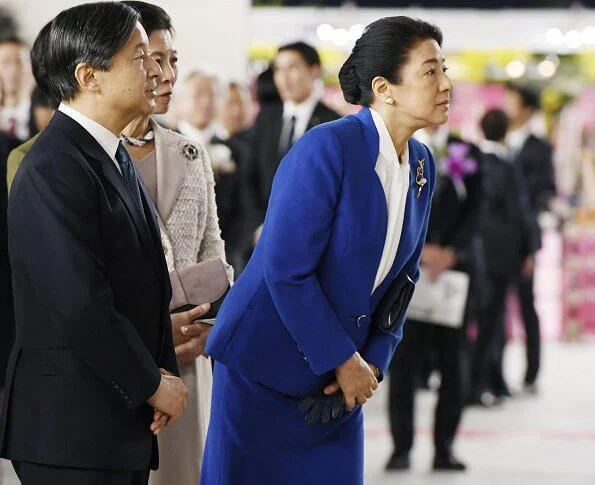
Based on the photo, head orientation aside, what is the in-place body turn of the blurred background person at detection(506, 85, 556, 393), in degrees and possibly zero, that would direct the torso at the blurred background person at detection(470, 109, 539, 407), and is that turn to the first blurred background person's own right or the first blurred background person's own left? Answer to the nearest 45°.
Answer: approximately 45° to the first blurred background person's own left

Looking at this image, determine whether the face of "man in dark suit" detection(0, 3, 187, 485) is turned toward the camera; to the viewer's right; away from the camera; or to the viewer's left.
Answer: to the viewer's right

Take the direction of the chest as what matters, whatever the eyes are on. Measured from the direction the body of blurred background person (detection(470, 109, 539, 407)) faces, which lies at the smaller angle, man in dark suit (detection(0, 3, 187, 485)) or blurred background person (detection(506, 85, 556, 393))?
the blurred background person

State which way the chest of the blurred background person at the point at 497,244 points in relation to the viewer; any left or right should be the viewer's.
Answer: facing away from the viewer and to the right of the viewer

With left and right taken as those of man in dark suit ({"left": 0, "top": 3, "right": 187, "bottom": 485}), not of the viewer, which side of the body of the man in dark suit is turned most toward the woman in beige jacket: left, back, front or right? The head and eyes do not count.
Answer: left

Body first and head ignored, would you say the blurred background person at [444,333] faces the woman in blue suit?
yes

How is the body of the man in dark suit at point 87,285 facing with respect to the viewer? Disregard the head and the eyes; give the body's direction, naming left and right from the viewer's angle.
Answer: facing to the right of the viewer

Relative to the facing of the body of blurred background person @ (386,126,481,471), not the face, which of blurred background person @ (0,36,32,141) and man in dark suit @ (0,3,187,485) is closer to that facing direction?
the man in dark suit
